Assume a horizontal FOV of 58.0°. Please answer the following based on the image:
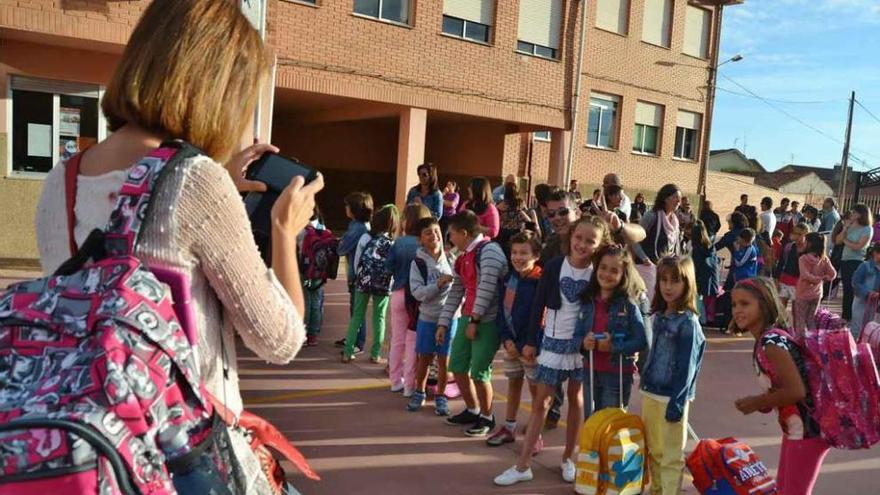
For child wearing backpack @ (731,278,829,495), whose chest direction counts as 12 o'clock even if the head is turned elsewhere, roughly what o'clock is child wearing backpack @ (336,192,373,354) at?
child wearing backpack @ (336,192,373,354) is roughly at 1 o'clock from child wearing backpack @ (731,278,829,495).

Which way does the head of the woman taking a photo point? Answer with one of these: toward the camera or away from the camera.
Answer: away from the camera

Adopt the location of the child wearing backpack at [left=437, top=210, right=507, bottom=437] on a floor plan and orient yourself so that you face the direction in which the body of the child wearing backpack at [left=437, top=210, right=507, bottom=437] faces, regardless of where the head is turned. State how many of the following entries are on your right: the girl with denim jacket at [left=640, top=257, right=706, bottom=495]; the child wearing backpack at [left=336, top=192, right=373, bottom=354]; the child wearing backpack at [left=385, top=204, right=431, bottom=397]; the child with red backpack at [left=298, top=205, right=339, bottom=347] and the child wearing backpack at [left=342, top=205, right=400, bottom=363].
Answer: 4

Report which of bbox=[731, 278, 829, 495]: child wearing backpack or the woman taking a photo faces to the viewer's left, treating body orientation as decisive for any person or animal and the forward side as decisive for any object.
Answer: the child wearing backpack

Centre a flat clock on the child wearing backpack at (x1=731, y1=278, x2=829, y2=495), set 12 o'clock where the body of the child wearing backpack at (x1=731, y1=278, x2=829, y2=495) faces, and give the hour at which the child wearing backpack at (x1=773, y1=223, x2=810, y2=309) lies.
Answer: the child wearing backpack at (x1=773, y1=223, x2=810, y2=309) is roughly at 3 o'clock from the child wearing backpack at (x1=731, y1=278, x2=829, y2=495).

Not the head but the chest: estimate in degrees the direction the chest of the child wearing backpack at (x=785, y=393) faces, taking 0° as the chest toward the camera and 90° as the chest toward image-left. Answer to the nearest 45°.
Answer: approximately 90°

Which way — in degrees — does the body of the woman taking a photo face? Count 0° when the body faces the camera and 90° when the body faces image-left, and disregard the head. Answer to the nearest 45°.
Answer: approximately 225°

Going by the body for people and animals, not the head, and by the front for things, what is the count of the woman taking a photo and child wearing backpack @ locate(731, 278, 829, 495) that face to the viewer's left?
1

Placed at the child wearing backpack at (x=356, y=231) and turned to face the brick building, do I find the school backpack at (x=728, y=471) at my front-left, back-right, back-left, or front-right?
back-right

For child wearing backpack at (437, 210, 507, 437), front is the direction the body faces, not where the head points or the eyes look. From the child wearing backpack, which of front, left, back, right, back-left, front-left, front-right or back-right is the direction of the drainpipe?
back-right

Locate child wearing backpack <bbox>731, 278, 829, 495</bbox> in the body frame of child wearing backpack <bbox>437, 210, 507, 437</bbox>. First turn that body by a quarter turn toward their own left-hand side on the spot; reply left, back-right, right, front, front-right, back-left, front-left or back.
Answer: front
